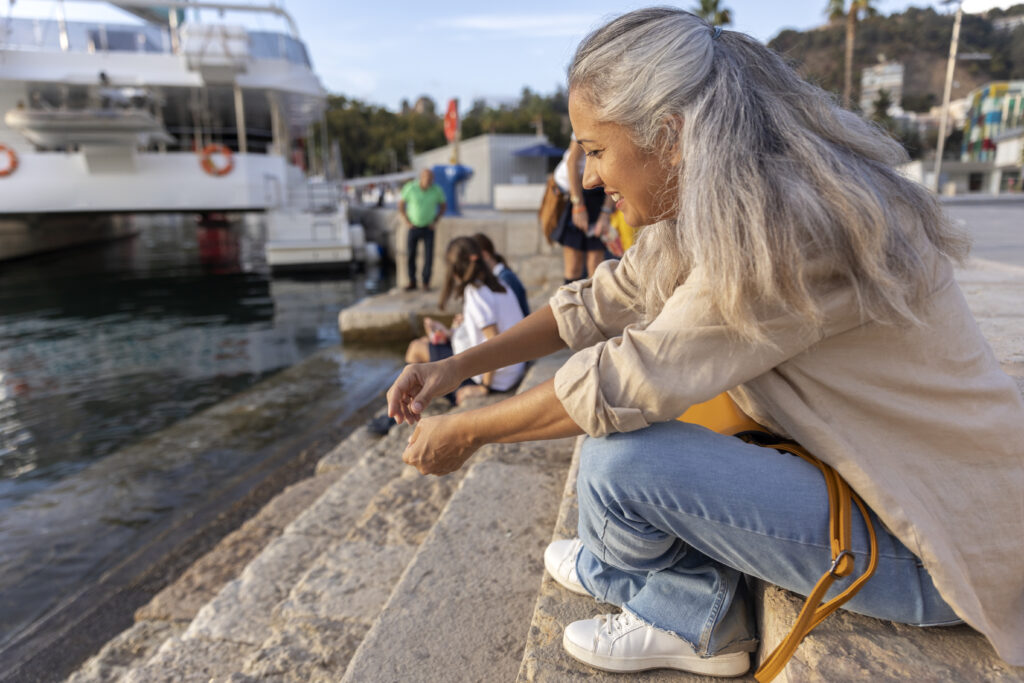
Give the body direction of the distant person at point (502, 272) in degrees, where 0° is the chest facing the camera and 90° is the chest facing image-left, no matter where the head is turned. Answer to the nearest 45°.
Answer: approximately 90°

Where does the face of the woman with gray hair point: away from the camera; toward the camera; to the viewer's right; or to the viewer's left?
to the viewer's left

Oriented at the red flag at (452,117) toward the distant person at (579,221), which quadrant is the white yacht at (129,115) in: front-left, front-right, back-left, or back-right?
back-right

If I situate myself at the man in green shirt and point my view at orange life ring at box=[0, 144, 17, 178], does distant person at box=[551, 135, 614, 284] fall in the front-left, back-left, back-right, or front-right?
back-left

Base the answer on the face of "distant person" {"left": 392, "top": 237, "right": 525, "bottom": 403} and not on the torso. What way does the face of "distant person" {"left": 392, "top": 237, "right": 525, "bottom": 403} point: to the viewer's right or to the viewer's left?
to the viewer's left

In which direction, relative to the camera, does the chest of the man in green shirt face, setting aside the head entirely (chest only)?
toward the camera

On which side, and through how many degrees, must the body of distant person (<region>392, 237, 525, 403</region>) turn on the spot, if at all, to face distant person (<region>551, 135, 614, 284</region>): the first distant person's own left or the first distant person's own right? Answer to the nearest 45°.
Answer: approximately 135° to the first distant person's own right

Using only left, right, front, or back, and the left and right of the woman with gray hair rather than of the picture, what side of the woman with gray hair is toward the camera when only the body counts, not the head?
left

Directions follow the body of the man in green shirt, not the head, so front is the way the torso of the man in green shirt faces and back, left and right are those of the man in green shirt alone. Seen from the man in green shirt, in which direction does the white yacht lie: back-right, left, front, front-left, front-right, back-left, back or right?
back-right

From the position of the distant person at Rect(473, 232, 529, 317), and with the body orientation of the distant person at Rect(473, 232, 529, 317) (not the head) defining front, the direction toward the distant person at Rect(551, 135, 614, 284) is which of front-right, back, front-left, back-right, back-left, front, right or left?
back-right

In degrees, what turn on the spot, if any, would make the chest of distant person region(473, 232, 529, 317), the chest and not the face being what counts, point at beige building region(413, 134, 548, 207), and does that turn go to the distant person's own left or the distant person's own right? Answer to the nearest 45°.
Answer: approximately 90° to the distant person's own right

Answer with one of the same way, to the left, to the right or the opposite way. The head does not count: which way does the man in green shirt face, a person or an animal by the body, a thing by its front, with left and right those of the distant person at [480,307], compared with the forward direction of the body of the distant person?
to the left

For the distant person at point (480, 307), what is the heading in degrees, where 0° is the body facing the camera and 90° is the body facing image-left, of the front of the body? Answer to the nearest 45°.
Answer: approximately 90°

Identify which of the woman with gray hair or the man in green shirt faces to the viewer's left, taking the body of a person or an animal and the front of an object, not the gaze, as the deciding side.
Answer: the woman with gray hair

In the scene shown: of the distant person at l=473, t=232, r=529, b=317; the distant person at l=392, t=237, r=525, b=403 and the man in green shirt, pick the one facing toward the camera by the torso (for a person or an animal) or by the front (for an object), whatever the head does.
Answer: the man in green shirt
